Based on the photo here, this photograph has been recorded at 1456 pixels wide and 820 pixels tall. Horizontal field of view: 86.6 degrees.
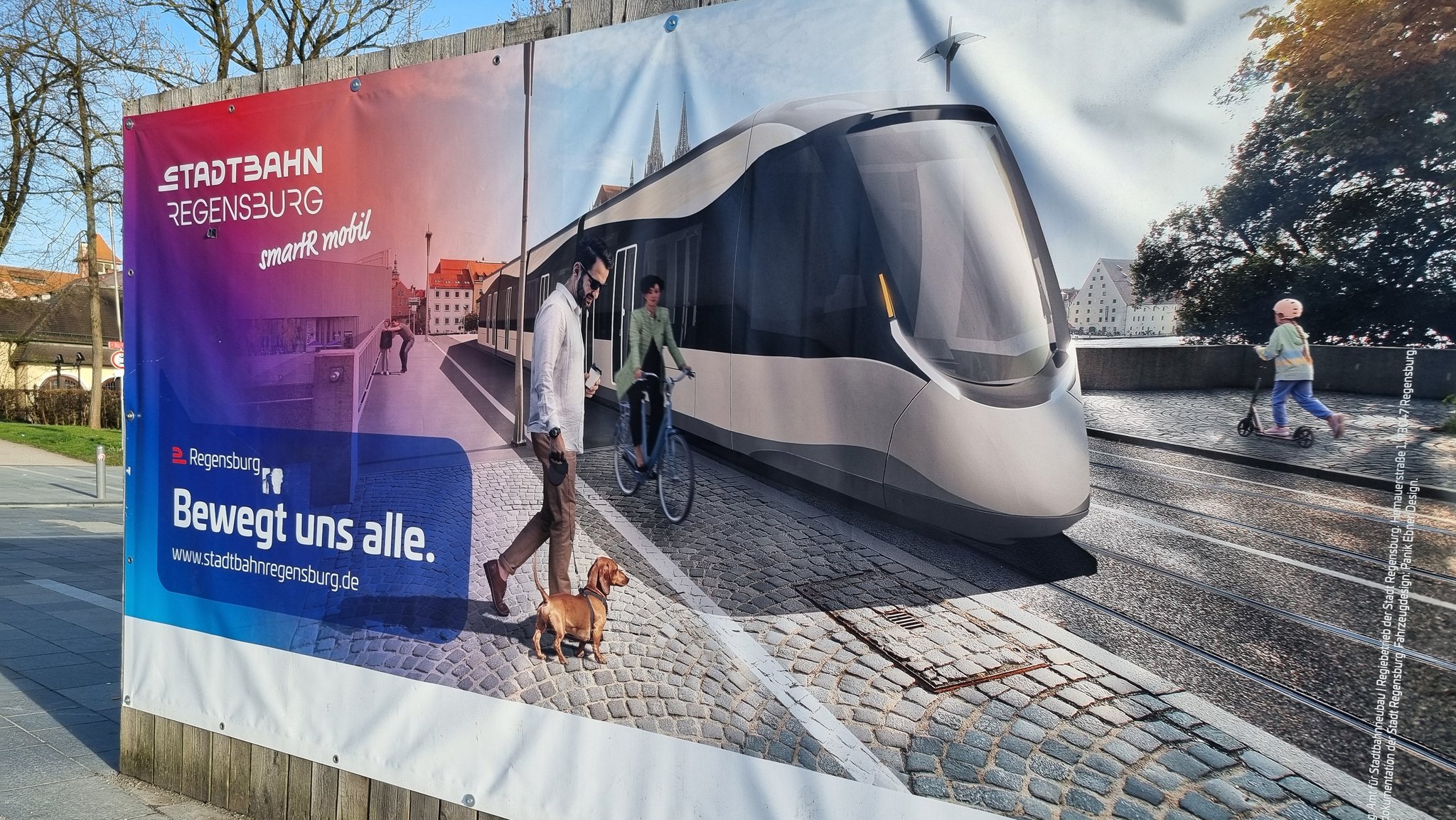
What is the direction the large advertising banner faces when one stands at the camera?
facing the viewer and to the left of the viewer
